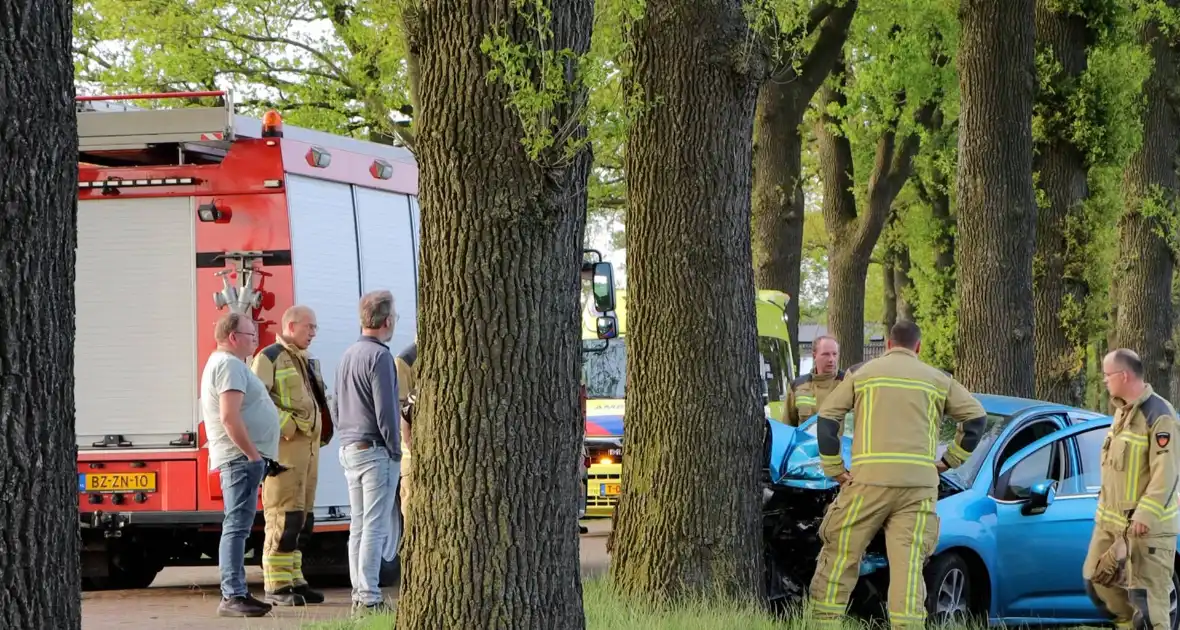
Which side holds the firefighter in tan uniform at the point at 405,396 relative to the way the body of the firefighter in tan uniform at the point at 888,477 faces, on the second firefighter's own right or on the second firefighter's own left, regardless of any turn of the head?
on the second firefighter's own left

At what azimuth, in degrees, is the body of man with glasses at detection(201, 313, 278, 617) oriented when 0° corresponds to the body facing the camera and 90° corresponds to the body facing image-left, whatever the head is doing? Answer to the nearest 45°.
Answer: approximately 270°

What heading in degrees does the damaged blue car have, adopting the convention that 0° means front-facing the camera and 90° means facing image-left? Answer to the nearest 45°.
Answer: approximately 45°

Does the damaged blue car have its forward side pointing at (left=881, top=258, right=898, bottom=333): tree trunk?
no

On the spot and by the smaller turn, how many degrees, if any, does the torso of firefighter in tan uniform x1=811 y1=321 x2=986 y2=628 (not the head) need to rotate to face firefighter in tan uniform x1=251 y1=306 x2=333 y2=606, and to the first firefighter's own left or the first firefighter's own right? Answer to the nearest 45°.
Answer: approximately 90° to the first firefighter's own left

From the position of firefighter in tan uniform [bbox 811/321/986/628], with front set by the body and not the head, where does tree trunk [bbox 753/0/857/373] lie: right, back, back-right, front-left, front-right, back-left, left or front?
front

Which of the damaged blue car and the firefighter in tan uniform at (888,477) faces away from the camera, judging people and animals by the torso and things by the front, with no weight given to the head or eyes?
the firefighter in tan uniform

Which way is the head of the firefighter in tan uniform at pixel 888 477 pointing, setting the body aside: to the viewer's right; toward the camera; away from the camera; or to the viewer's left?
away from the camera

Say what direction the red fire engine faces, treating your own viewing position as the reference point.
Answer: facing away from the viewer and to the right of the viewer

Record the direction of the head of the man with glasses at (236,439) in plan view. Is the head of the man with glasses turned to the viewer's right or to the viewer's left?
to the viewer's right

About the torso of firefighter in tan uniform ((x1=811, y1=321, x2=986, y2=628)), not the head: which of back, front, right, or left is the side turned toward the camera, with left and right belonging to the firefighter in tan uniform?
back

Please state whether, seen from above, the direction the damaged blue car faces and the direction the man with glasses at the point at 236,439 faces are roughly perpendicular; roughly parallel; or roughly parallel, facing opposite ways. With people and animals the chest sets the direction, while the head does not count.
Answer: roughly parallel, facing opposite ways

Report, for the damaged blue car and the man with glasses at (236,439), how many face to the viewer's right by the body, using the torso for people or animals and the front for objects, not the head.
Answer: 1
